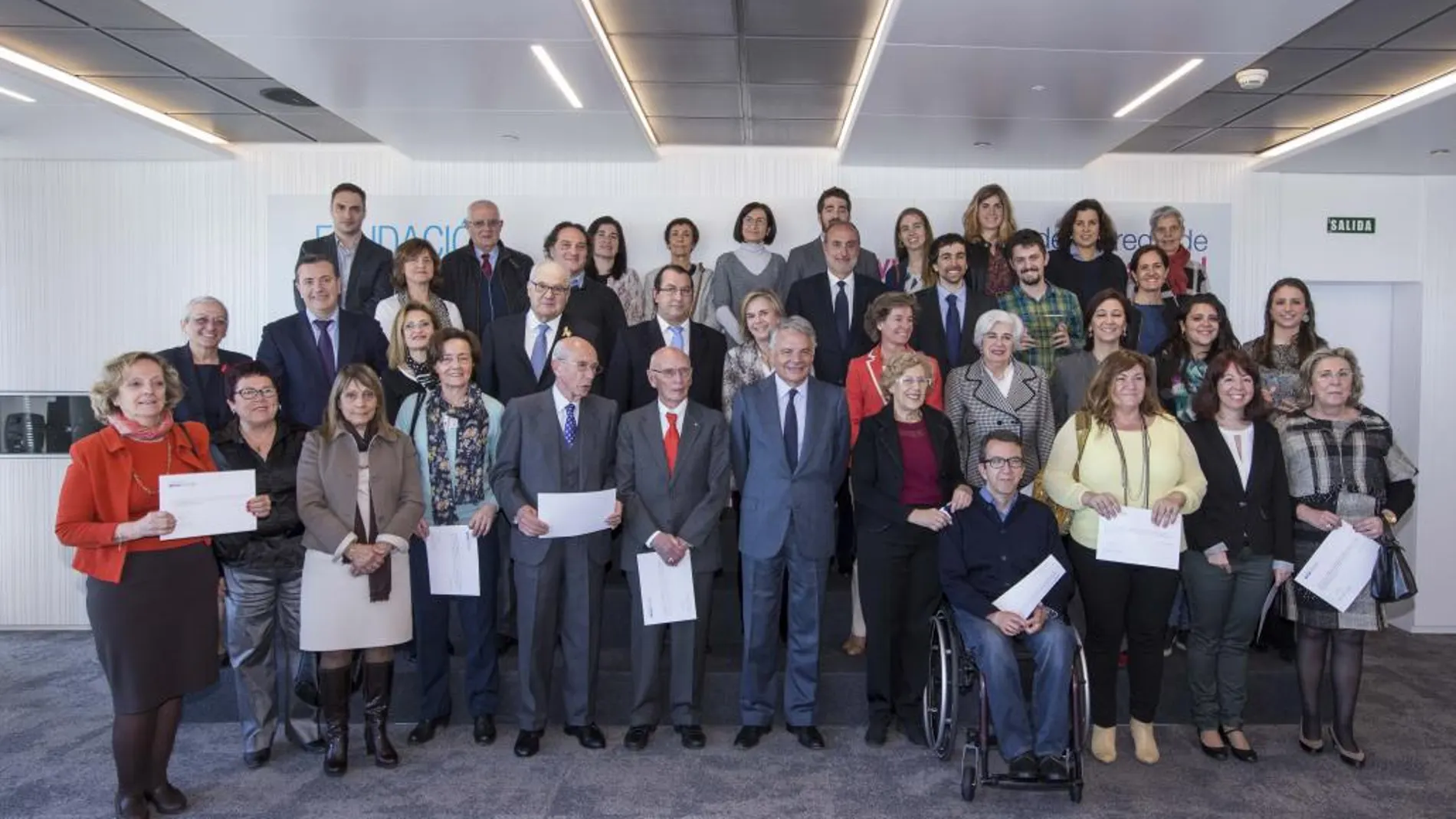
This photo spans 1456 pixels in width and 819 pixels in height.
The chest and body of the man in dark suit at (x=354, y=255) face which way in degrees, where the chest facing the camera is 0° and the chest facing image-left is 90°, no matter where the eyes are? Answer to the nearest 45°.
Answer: approximately 0°

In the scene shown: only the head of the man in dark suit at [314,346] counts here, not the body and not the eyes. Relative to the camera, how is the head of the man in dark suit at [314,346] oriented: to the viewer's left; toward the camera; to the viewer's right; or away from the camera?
toward the camera

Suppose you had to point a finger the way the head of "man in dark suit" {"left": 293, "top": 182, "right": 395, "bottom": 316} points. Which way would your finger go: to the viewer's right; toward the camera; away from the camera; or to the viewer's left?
toward the camera

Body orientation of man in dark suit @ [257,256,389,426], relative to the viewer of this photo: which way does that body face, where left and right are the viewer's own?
facing the viewer

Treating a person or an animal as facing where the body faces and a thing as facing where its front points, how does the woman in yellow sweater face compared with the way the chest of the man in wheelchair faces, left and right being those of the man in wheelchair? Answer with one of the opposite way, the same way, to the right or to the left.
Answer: the same way

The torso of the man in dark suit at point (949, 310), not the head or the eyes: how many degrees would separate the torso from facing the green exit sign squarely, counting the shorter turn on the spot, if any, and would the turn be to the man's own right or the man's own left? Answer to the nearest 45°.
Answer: approximately 135° to the man's own left

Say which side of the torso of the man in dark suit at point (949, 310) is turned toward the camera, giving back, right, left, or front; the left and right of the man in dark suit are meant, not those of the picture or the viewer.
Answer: front

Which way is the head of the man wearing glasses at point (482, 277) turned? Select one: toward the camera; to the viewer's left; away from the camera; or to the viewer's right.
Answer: toward the camera

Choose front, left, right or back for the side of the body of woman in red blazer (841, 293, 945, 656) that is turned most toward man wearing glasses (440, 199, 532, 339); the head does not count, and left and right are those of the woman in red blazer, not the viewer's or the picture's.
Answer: right

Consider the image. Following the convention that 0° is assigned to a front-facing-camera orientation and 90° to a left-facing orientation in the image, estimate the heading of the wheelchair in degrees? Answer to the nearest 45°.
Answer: approximately 0°

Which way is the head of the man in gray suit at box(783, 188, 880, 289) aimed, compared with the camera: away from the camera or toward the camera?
toward the camera

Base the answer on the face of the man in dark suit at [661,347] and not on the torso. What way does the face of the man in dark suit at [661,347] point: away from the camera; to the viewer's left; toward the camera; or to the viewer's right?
toward the camera

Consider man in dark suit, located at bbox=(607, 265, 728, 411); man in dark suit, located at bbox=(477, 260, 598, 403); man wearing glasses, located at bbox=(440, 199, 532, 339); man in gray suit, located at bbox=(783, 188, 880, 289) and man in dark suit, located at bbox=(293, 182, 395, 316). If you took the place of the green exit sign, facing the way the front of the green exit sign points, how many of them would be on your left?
0

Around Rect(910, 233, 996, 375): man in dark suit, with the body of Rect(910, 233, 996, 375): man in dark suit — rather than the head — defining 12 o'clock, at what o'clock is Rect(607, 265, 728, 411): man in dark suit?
Rect(607, 265, 728, 411): man in dark suit is roughly at 2 o'clock from Rect(910, 233, 996, 375): man in dark suit.

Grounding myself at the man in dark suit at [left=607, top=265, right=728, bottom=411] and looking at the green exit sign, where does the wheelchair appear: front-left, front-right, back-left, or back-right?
front-right

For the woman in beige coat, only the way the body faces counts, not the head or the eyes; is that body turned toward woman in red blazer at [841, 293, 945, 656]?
no

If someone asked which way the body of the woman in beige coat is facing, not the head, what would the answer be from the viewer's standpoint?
toward the camera

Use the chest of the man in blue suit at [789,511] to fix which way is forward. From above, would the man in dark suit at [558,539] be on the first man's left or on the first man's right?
on the first man's right
